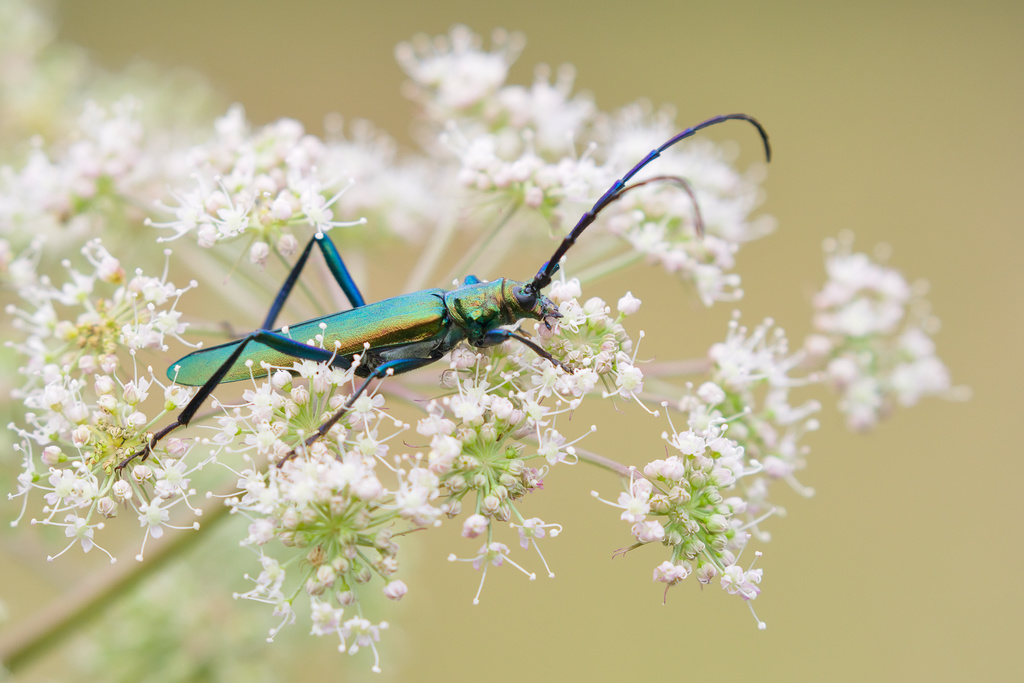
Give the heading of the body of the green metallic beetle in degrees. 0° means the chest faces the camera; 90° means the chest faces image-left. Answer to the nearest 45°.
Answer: approximately 270°
